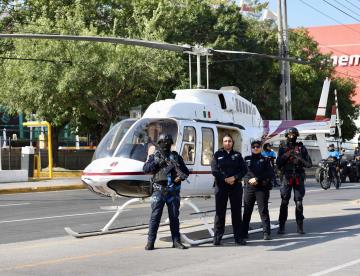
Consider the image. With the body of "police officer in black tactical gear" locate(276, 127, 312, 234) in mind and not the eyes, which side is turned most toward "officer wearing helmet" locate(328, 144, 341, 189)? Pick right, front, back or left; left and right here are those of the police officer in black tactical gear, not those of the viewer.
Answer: back

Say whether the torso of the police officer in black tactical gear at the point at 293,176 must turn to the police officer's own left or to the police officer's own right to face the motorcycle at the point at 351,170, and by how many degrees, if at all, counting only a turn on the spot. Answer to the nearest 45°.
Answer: approximately 180°

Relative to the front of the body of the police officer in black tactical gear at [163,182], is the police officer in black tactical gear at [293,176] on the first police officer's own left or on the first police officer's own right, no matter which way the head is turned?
on the first police officer's own left

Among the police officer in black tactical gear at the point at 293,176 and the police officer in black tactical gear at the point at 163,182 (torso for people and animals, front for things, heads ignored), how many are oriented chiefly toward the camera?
2

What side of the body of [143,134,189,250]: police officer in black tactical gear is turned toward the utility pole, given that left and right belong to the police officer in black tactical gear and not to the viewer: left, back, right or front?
back

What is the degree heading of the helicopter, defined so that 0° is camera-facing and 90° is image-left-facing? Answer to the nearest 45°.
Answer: approximately 45°

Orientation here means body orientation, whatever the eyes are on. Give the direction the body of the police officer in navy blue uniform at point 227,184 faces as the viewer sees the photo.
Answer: toward the camera

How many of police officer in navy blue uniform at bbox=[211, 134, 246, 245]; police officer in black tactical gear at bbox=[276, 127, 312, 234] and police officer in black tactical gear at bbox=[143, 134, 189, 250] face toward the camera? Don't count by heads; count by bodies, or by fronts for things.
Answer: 3

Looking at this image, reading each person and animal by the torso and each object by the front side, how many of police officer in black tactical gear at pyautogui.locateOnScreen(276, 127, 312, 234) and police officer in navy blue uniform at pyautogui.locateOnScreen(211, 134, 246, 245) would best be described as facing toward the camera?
2
